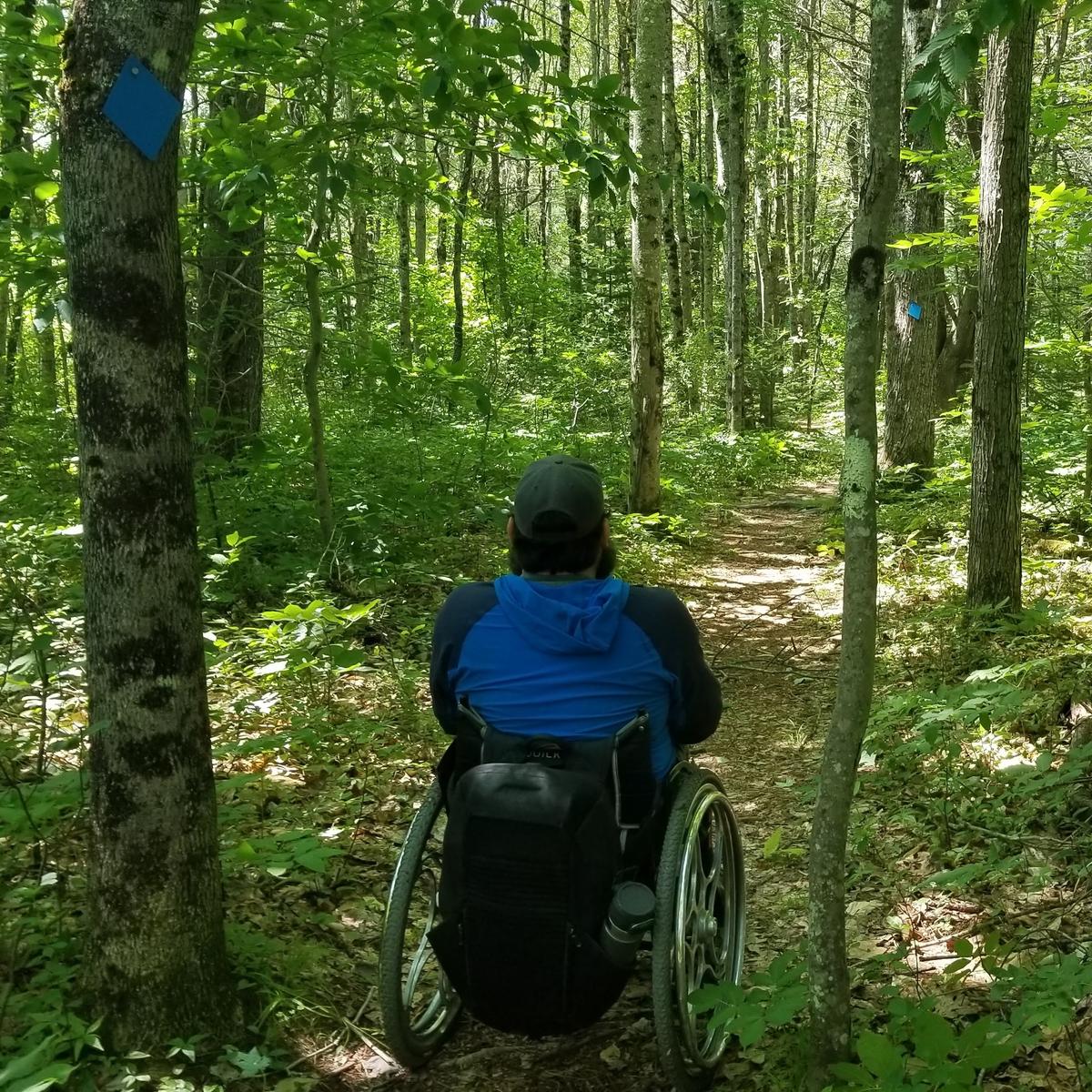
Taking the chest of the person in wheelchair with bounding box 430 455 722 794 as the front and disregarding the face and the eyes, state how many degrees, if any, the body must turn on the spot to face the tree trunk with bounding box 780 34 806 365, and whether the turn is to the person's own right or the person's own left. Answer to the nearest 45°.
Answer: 0° — they already face it

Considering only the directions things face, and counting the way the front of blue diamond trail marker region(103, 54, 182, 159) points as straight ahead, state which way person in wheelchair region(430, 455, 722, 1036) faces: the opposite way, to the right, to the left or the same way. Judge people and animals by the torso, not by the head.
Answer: the opposite way

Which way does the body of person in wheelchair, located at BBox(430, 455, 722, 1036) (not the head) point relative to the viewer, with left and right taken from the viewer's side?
facing away from the viewer

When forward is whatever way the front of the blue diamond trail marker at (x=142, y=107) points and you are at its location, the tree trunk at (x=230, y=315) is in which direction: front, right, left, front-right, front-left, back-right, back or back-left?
back

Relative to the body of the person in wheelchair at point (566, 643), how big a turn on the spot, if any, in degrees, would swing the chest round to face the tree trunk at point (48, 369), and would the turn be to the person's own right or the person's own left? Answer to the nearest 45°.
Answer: approximately 45° to the person's own left

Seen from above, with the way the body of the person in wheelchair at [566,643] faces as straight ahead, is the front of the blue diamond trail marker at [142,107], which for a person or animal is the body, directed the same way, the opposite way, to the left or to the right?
the opposite way

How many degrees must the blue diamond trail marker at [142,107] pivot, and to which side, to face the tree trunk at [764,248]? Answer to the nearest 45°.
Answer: approximately 135° to its left

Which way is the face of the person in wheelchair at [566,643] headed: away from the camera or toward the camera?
away from the camera

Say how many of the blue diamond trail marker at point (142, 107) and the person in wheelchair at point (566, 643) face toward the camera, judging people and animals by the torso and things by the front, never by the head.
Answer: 1

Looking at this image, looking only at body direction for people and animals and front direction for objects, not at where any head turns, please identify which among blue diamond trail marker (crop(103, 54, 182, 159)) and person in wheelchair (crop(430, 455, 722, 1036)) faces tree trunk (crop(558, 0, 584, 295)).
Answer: the person in wheelchair
